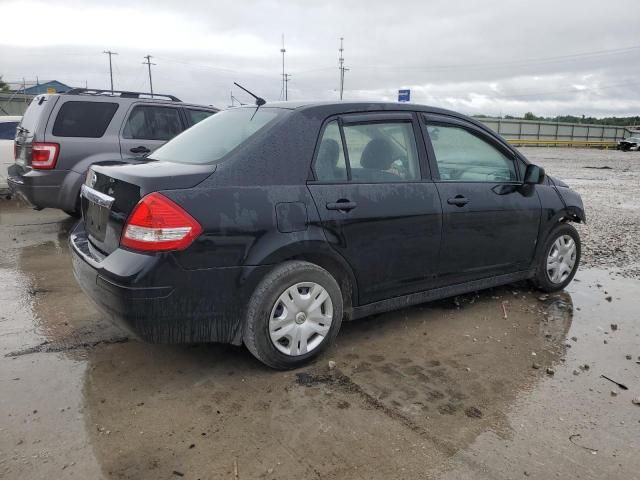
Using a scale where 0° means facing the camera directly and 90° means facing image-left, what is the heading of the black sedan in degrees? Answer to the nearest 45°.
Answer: approximately 225°

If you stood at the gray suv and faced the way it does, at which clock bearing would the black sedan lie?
The black sedan is roughly at 4 o'clock from the gray suv.

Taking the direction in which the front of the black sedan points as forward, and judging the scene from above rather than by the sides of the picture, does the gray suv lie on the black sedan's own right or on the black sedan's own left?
on the black sedan's own left

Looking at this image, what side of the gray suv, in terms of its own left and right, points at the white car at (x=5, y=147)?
left

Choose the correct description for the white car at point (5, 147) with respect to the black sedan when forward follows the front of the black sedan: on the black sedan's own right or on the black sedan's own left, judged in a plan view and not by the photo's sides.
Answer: on the black sedan's own left

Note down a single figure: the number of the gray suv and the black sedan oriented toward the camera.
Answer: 0

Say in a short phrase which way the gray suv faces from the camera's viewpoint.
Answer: facing away from the viewer and to the right of the viewer
